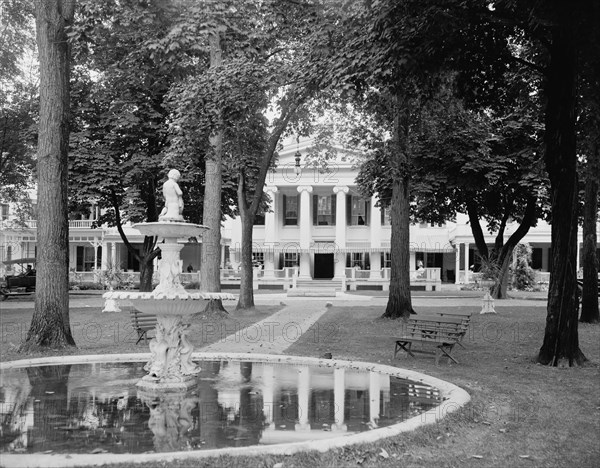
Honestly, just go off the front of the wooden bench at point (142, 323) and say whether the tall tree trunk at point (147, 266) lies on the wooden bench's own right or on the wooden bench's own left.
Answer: on the wooden bench's own left

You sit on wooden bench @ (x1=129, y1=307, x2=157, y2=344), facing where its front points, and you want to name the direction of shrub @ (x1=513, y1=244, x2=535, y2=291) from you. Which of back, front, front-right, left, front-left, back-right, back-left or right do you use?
left

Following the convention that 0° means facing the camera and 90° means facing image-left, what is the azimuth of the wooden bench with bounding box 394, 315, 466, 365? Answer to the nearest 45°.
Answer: approximately 45°

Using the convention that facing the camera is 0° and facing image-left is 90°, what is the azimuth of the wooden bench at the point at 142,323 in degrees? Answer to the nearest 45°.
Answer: approximately 315°

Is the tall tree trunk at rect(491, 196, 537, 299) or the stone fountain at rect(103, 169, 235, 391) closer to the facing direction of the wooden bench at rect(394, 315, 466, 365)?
the stone fountain

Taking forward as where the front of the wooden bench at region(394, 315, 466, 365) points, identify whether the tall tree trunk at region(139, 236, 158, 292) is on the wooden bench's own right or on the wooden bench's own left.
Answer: on the wooden bench's own right

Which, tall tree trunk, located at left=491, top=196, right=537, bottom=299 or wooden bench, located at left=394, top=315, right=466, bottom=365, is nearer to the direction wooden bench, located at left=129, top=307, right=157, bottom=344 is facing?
the wooden bench

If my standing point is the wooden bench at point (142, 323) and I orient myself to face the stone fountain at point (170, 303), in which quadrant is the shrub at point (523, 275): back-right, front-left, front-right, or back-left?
back-left

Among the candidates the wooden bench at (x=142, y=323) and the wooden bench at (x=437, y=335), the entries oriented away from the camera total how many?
0

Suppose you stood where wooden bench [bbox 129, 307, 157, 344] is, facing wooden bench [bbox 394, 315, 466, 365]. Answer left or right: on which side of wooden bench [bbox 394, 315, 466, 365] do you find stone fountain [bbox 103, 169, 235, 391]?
right

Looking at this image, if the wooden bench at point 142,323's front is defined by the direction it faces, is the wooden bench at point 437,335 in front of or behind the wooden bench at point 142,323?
in front

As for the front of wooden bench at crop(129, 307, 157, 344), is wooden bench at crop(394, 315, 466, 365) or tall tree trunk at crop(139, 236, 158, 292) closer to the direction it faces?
the wooden bench

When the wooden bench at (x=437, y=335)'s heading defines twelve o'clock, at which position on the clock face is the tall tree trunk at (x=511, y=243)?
The tall tree trunk is roughly at 5 o'clock from the wooden bench.
